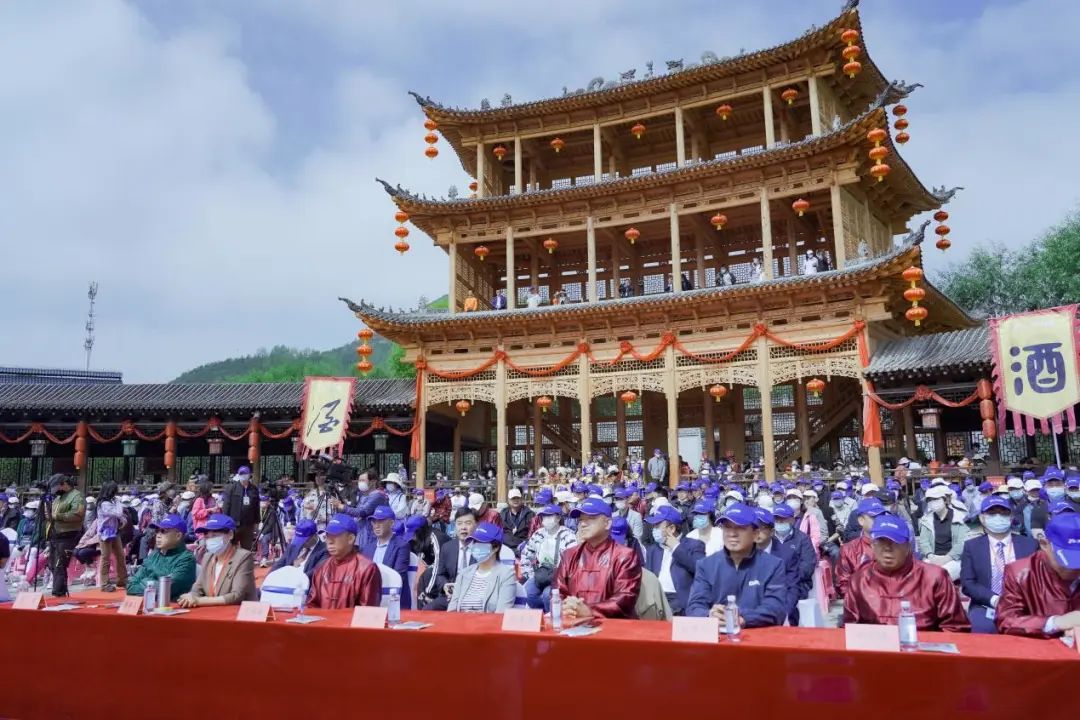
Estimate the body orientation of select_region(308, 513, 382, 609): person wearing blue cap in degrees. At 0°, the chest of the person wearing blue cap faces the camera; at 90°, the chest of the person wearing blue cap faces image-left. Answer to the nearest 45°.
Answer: approximately 45°

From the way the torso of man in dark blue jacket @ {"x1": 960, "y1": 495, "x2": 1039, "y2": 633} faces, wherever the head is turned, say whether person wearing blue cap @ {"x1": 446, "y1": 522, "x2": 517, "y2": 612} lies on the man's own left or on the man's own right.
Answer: on the man's own right

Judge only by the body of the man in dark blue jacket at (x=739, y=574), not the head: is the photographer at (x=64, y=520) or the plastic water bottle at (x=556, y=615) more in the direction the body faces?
the plastic water bottle

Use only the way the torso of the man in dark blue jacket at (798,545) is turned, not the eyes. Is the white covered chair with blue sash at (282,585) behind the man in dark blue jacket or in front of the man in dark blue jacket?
in front

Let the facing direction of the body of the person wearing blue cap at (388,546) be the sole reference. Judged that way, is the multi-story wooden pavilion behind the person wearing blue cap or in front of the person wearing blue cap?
behind

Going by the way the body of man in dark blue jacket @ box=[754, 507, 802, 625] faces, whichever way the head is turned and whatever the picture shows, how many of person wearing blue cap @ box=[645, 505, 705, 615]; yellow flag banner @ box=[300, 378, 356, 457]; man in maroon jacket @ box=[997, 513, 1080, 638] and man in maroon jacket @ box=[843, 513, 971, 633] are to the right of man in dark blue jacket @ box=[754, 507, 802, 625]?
2

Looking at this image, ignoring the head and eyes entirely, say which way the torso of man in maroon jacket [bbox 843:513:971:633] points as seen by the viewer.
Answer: toward the camera

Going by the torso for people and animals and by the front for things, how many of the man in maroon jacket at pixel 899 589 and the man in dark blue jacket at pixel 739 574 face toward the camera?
2

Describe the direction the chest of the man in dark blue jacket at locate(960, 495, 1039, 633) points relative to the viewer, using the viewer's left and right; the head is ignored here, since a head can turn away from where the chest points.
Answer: facing the viewer

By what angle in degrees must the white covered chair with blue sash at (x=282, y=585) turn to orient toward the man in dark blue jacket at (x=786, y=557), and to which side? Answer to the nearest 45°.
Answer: approximately 135° to its left

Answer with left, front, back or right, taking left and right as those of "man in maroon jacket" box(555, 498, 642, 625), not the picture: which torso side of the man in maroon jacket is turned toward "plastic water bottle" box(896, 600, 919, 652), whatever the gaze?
left

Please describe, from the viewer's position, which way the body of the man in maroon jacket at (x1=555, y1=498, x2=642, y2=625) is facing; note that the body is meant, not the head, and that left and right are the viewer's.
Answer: facing the viewer and to the left of the viewer

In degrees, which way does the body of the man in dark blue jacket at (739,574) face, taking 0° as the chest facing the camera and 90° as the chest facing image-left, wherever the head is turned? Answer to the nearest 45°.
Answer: approximately 0°

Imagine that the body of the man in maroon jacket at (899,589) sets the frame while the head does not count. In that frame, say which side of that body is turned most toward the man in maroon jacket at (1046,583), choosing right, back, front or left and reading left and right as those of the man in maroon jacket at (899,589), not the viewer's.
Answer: left

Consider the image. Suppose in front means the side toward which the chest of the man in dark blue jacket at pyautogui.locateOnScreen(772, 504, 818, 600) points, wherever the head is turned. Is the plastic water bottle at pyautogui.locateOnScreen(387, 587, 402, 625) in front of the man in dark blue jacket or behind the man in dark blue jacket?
in front
